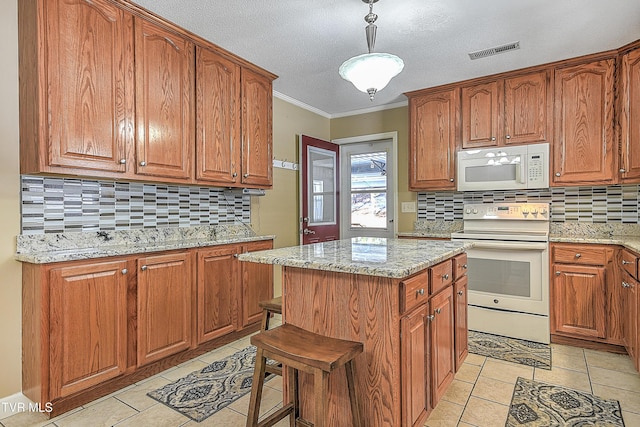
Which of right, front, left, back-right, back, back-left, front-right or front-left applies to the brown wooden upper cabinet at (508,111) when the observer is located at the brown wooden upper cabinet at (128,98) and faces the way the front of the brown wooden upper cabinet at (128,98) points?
front-left

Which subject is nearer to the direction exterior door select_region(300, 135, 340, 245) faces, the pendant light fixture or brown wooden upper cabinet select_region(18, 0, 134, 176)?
the pendant light fixture

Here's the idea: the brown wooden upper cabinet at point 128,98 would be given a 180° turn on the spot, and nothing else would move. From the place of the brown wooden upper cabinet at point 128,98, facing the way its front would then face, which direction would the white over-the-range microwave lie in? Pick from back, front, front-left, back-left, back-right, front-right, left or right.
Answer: back-right

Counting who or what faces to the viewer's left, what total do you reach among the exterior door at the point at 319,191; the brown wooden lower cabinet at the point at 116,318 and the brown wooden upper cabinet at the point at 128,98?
0

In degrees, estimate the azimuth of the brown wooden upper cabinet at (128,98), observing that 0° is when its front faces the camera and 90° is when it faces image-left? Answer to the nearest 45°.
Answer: approximately 315°

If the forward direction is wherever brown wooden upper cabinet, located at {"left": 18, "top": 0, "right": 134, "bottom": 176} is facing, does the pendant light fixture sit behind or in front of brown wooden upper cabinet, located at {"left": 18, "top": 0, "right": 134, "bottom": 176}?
in front

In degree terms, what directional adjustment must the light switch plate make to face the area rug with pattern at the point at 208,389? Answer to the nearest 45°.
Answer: approximately 45° to its right

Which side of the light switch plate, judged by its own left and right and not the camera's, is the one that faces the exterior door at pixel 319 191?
right

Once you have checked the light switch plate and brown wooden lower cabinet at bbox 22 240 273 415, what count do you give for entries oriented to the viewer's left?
0

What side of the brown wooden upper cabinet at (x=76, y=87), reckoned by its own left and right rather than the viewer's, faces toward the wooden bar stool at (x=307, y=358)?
front

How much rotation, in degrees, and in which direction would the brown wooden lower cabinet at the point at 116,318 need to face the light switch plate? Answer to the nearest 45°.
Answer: approximately 45° to its left

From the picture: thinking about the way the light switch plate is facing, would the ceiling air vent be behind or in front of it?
in front

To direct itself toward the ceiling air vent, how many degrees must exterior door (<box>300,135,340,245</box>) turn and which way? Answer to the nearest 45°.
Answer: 0° — it already faces it

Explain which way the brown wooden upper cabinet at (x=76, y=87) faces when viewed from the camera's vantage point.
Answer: facing the viewer and to the right of the viewer
